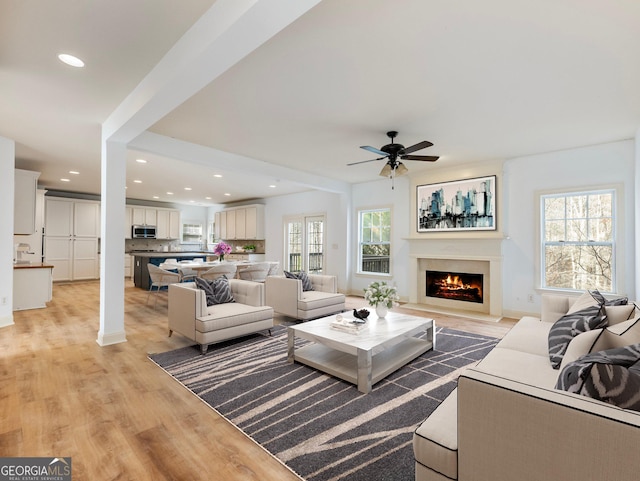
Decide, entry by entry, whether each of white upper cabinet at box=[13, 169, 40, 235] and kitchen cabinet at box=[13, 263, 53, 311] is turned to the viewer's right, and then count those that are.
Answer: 2

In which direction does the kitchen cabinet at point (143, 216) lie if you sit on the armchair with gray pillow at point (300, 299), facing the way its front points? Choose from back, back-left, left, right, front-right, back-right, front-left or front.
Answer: back

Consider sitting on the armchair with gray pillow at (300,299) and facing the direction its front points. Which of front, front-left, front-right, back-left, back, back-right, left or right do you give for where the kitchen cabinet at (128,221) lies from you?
back

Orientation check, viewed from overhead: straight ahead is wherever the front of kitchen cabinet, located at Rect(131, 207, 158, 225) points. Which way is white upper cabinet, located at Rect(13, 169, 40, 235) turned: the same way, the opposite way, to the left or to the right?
to the left

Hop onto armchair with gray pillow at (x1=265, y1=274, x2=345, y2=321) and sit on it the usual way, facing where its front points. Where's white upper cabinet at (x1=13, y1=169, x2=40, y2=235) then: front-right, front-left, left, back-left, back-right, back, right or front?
back-right

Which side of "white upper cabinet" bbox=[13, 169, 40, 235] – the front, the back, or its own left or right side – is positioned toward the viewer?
right

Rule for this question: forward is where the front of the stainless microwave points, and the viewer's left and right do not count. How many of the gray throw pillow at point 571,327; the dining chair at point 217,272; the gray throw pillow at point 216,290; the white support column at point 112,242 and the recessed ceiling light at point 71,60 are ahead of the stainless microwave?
5

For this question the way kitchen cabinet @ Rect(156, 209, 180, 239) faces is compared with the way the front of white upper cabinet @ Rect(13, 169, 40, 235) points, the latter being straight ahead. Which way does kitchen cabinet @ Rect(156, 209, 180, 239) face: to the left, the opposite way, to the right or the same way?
to the right

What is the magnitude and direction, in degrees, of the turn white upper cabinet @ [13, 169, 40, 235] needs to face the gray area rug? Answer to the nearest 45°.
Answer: approximately 90° to its right

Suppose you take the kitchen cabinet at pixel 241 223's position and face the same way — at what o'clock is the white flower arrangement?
The white flower arrangement is roughly at 10 o'clock from the kitchen cabinet.

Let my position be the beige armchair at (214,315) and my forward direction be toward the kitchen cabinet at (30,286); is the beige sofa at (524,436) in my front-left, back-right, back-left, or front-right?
back-left

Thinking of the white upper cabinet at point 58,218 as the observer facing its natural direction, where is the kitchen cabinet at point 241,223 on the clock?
The kitchen cabinet is roughly at 10 o'clock from the white upper cabinet.

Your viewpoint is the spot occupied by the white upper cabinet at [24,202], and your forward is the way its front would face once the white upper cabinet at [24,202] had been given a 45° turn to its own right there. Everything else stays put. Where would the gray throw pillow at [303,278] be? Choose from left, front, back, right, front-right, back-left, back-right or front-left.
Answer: front

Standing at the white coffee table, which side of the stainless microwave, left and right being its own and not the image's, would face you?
front
